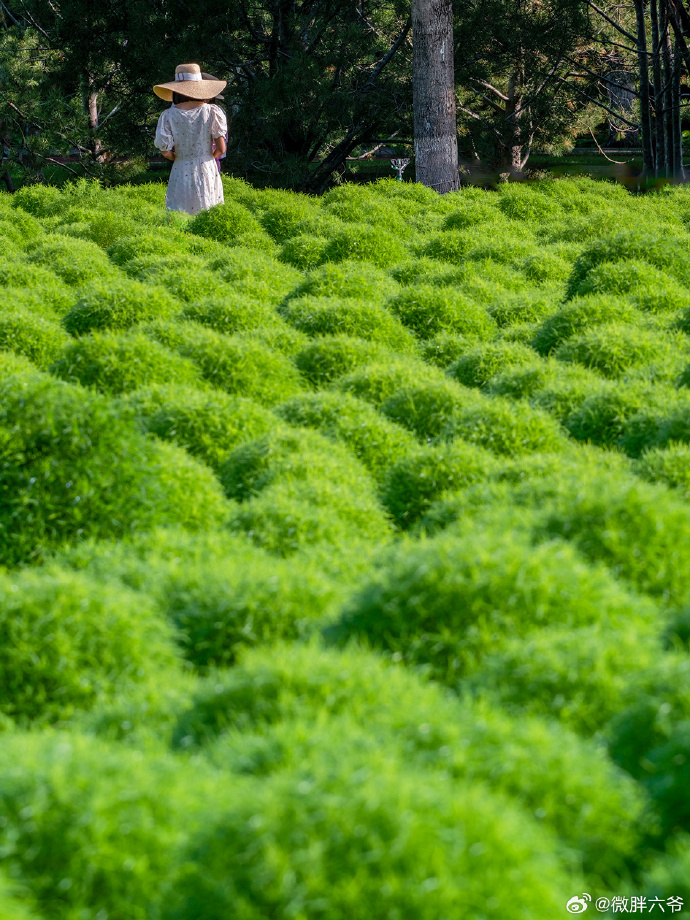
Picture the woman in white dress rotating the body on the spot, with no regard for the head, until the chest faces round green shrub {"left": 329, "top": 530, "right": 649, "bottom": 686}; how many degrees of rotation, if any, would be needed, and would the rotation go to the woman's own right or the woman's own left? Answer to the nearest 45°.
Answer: approximately 180°

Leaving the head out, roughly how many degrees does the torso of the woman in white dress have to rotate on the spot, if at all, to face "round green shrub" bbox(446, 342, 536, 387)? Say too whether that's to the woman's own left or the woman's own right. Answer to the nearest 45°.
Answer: approximately 180°

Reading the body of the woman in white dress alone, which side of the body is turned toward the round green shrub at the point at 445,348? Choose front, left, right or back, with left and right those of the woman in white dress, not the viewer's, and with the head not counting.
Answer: back

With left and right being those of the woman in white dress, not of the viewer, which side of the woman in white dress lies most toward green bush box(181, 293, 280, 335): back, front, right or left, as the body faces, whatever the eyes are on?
back

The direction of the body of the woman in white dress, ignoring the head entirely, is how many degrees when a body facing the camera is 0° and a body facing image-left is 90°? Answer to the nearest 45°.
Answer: approximately 180°

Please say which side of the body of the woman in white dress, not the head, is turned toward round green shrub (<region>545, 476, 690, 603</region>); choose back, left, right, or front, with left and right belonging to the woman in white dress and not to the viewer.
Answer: back

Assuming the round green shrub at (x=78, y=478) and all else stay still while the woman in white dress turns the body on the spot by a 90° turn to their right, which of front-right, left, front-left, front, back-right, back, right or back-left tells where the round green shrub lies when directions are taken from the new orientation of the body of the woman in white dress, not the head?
right

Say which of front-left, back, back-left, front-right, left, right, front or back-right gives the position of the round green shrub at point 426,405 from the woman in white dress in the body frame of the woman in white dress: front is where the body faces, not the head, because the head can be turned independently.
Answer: back

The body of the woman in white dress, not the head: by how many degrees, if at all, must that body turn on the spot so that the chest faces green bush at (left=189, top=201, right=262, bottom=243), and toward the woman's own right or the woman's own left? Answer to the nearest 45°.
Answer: approximately 180°

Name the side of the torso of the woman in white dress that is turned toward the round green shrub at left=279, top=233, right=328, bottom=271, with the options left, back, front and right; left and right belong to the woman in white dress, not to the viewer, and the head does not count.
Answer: back

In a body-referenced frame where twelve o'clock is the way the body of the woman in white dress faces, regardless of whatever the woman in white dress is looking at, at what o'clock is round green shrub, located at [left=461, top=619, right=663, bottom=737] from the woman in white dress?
The round green shrub is roughly at 6 o'clock from the woman in white dress.
